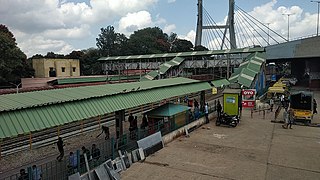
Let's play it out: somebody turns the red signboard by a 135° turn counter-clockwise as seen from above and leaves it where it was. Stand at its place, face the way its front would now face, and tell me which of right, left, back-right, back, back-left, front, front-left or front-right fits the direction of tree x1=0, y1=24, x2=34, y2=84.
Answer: back-left

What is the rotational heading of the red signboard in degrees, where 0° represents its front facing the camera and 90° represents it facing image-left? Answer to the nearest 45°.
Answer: approximately 0°

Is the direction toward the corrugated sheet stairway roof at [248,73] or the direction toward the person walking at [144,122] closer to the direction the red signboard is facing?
the person walking

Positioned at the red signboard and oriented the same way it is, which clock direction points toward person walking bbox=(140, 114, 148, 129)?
The person walking is roughly at 1 o'clock from the red signboard.

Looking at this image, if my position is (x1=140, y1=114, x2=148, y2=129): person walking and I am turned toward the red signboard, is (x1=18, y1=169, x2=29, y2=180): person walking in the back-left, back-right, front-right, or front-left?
back-right

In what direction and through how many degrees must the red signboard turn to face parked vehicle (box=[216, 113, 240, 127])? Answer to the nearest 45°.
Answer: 0° — it already faces it

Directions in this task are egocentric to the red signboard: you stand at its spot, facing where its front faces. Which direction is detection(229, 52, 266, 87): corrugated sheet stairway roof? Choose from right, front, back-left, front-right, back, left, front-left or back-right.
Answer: back

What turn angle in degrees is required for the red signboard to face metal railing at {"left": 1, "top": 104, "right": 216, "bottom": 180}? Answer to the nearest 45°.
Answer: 0° — it already faces it

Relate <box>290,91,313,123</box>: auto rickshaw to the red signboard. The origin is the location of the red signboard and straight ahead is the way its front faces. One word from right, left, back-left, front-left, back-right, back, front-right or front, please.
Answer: front-left

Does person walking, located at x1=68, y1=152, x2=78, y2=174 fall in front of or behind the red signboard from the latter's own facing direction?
in front

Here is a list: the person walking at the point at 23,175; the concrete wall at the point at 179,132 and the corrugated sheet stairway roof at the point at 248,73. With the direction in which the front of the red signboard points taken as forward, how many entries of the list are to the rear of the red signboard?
1
